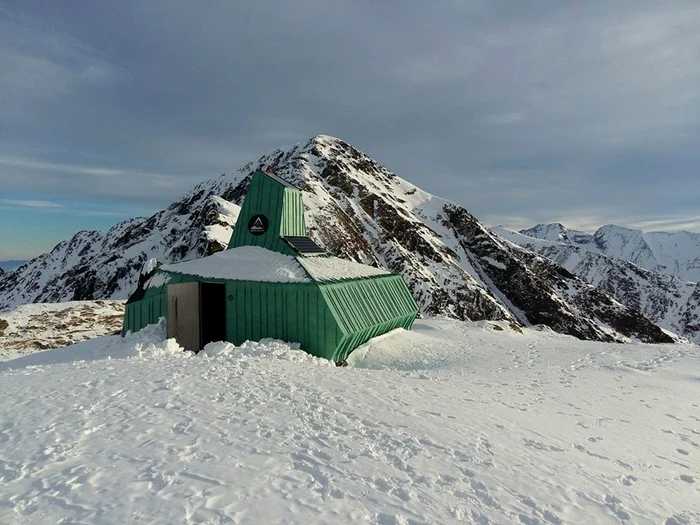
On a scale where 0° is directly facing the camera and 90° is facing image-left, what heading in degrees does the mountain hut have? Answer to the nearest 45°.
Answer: approximately 45°
